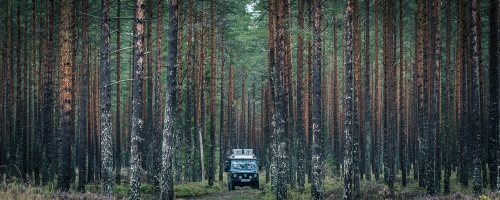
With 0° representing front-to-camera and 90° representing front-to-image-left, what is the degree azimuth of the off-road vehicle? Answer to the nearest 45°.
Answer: approximately 0°

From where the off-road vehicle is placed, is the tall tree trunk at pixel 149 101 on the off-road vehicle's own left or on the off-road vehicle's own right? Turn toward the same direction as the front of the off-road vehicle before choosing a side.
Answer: on the off-road vehicle's own right
